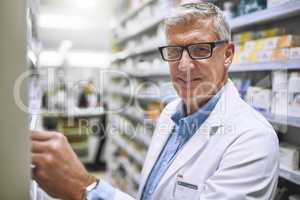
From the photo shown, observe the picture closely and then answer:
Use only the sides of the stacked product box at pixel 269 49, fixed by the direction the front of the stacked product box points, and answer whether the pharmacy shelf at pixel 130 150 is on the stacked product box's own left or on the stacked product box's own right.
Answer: on the stacked product box's own right

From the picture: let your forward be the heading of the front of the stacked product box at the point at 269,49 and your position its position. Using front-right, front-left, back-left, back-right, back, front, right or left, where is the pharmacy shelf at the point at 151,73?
right

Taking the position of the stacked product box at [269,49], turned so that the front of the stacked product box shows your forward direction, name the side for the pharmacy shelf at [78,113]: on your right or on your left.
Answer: on your right

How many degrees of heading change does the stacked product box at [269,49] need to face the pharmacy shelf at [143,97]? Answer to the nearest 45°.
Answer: approximately 90° to its right

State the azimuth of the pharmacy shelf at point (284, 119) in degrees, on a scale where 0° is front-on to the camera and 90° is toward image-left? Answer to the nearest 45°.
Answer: approximately 45°
